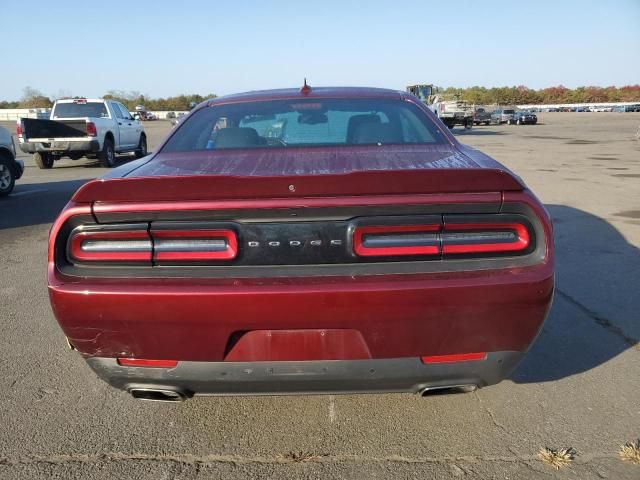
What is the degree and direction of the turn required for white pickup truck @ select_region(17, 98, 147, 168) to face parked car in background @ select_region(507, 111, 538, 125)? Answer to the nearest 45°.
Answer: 0° — it already faces it

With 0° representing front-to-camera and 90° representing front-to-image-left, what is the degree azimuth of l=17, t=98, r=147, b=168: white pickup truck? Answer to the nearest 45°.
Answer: approximately 225°

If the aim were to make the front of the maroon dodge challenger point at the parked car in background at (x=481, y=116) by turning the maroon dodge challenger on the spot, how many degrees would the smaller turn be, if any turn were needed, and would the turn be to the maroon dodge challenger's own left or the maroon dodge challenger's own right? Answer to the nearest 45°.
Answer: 0° — it already faces it

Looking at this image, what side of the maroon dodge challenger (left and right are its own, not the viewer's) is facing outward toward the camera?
back

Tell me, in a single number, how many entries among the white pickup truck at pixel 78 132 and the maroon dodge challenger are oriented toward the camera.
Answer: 0

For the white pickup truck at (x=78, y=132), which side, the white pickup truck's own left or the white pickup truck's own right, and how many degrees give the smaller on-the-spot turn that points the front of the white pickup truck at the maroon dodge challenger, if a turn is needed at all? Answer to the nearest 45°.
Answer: approximately 135° to the white pickup truck's own right

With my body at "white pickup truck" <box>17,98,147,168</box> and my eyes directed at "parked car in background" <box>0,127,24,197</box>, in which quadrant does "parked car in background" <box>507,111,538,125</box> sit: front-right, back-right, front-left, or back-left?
back-left

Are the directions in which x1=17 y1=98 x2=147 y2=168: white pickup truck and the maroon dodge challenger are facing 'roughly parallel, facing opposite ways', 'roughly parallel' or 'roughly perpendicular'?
roughly parallel

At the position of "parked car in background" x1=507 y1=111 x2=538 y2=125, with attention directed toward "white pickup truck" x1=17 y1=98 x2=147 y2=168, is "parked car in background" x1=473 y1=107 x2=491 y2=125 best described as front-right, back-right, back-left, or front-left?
front-right

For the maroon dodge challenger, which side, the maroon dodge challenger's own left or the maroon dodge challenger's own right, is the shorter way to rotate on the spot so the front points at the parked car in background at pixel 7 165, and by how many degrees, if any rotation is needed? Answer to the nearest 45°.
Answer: approximately 45° to the maroon dodge challenger's own left

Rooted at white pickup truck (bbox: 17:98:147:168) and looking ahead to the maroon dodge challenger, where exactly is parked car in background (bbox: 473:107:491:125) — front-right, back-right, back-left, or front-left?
back-left

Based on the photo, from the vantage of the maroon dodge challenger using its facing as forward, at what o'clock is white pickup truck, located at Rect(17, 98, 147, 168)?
The white pickup truck is roughly at 11 o'clock from the maroon dodge challenger.

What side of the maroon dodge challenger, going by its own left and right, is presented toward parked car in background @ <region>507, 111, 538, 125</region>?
front
